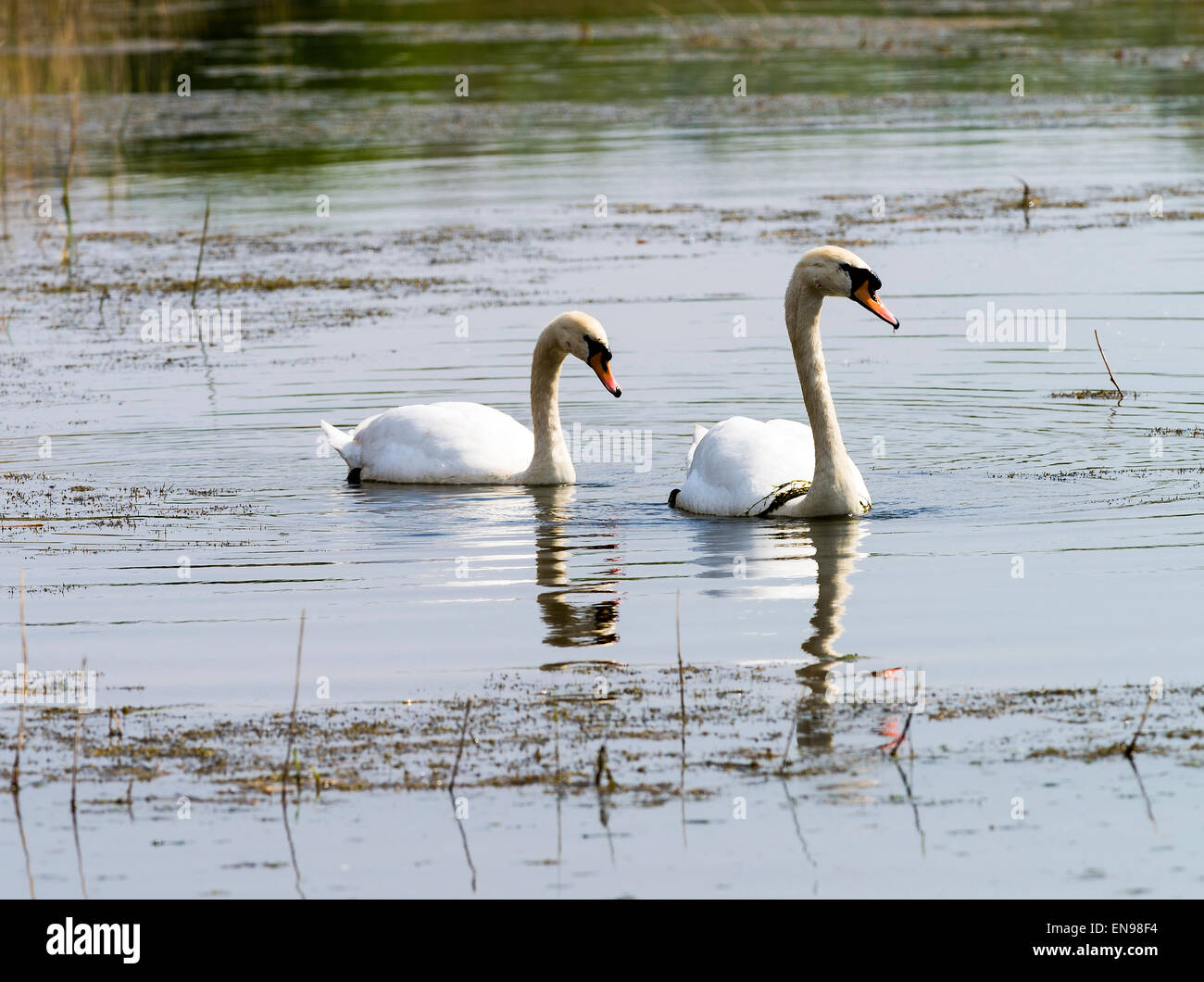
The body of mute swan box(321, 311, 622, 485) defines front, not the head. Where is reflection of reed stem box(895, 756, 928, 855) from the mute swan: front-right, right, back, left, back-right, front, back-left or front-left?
right

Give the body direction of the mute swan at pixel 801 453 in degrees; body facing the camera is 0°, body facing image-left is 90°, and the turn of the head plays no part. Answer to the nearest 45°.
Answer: approximately 315°

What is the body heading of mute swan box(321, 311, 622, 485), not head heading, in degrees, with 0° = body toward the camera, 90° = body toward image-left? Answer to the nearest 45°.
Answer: approximately 270°

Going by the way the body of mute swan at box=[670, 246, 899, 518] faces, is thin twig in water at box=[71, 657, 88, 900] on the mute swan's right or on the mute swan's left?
on the mute swan's right

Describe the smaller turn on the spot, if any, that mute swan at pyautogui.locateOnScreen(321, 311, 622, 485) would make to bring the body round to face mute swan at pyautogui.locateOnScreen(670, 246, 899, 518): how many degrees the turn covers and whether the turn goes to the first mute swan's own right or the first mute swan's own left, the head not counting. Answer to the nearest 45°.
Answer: approximately 45° to the first mute swan's own right

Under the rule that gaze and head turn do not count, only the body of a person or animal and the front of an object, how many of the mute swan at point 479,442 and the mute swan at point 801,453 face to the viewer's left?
0

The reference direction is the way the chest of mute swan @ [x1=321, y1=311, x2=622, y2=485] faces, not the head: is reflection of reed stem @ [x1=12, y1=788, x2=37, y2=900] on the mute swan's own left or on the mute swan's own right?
on the mute swan's own right

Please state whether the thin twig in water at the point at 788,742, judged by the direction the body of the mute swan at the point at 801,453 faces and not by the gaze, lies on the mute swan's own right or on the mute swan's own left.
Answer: on the mute swan's own right
